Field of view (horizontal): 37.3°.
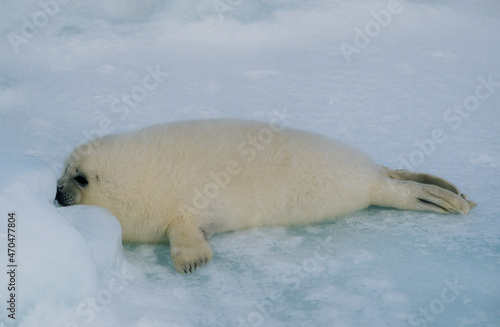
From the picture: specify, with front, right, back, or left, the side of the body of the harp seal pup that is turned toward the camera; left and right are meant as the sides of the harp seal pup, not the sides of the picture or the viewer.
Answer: left

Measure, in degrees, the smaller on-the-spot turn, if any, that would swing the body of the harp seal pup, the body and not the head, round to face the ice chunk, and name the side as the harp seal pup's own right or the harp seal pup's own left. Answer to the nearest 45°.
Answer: approximately 45° to the harp seal pup's own left
